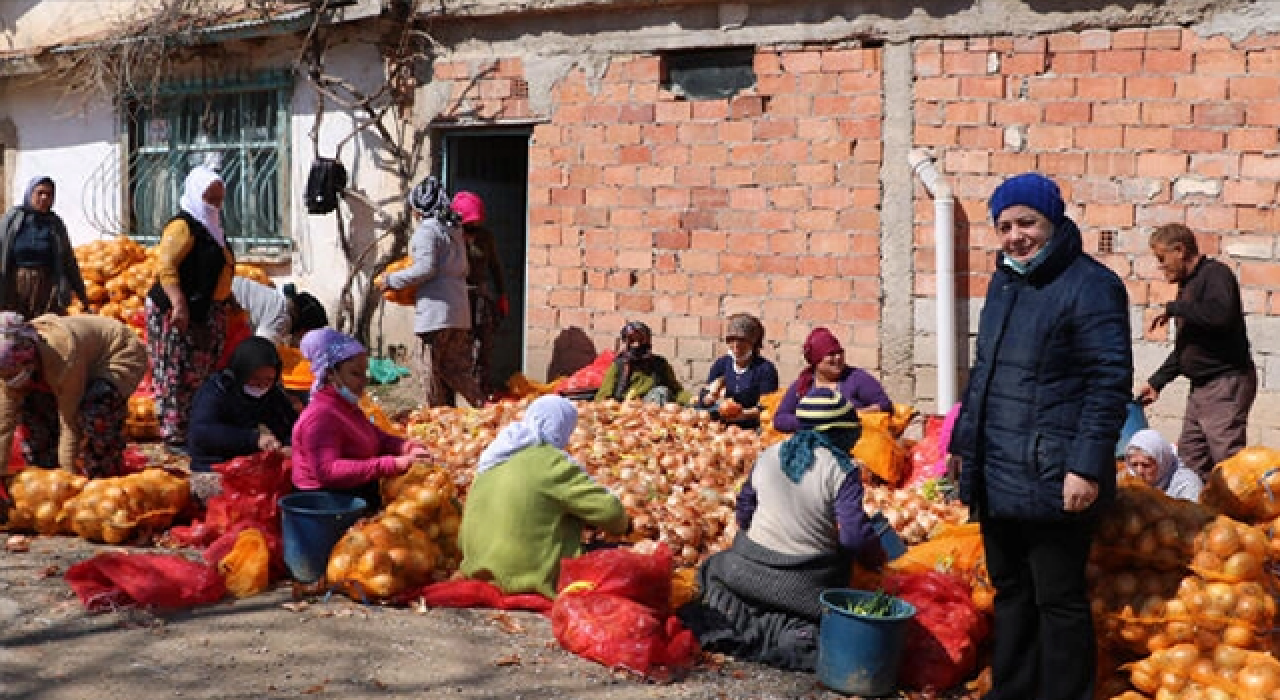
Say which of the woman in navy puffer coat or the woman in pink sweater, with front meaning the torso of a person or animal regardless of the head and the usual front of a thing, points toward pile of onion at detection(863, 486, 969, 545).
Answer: the woman in pink sweater

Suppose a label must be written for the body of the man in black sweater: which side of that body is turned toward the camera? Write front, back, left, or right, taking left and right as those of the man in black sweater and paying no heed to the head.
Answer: left

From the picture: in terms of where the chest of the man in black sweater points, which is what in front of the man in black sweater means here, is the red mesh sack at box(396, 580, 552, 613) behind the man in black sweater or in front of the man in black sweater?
in front

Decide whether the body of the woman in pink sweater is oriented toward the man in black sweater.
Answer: yes

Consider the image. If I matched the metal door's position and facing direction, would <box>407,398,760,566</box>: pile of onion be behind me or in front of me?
in front

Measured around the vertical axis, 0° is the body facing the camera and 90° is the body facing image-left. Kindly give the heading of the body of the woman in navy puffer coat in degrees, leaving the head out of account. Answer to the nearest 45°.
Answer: approximately 45°

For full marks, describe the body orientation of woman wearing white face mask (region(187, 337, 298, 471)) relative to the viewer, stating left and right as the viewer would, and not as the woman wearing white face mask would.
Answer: facing the viewer and to the right of the viewer

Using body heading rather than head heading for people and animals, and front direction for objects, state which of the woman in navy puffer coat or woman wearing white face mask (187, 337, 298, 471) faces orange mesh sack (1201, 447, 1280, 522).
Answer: the woman wearing white face mask

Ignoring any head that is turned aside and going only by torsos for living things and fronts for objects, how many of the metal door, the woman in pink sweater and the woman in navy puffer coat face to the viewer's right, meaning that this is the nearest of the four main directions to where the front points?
1

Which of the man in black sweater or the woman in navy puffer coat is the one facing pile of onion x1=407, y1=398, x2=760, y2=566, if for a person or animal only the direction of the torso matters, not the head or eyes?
the man in black sweater

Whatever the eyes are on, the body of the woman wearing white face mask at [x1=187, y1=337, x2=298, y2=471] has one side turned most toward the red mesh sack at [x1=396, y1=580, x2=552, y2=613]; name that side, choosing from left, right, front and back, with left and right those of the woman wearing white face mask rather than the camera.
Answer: front
